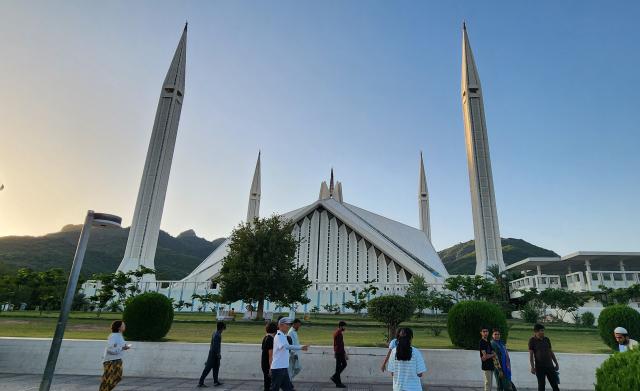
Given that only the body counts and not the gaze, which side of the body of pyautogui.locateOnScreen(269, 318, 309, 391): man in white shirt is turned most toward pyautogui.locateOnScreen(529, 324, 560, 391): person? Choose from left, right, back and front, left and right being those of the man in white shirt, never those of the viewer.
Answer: front

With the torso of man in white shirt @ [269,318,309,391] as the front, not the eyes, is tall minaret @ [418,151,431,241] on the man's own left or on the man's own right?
on the man's own left

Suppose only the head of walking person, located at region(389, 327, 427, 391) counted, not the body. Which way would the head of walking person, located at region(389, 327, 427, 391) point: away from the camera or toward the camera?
away from the camera

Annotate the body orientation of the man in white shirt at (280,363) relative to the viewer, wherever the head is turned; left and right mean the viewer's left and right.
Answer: facing to the right of the viewer

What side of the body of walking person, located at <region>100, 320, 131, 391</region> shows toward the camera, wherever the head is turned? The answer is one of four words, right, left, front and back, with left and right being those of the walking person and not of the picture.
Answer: right
